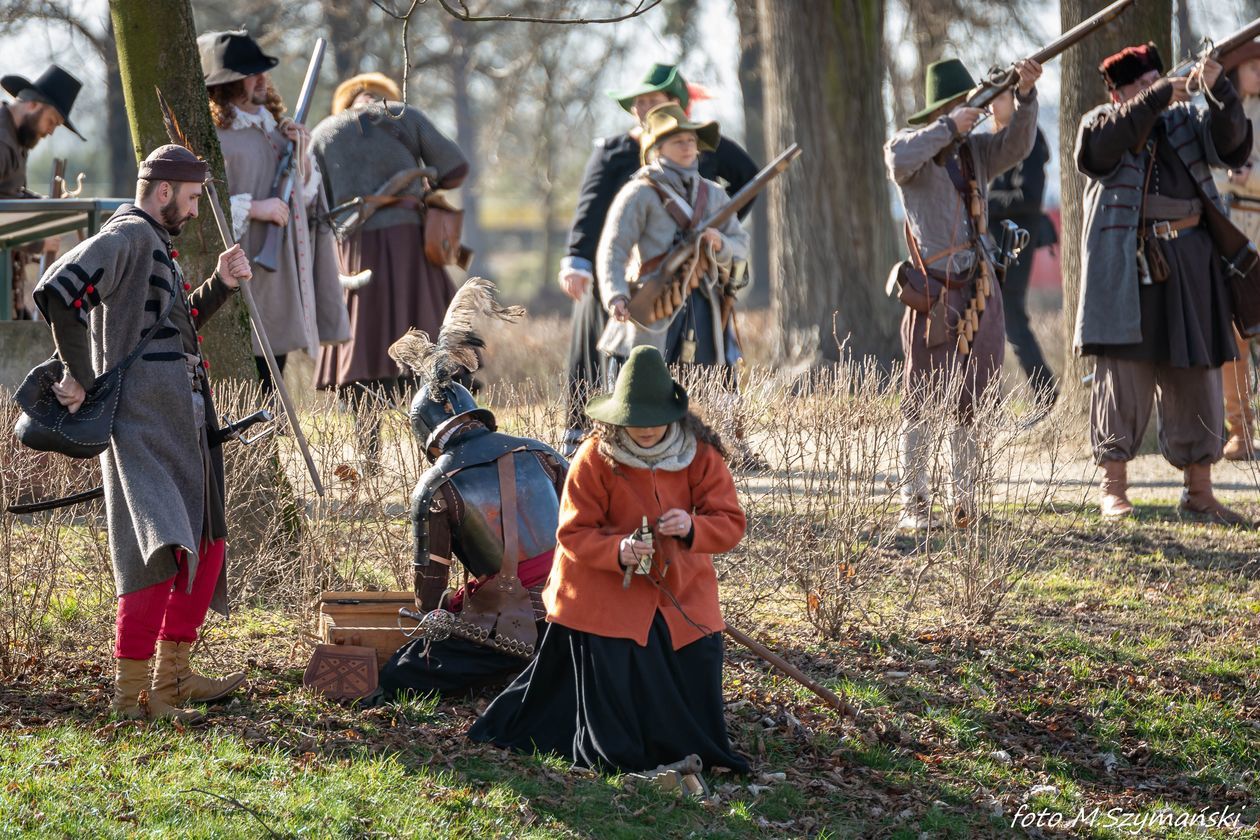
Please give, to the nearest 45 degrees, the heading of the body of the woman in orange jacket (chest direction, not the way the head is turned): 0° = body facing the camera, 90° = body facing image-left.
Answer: approximately 0°

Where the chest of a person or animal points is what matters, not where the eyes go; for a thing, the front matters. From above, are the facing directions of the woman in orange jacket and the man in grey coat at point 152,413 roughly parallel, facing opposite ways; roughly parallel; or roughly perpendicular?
roughly perpendicular

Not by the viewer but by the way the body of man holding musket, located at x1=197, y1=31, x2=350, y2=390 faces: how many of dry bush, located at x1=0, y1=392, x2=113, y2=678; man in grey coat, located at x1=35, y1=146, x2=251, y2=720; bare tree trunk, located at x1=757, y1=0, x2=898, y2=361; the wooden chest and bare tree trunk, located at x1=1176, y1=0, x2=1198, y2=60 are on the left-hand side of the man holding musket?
2

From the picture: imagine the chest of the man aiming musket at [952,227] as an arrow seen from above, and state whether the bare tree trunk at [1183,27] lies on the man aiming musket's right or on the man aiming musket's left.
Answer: on the man aiming musket's left

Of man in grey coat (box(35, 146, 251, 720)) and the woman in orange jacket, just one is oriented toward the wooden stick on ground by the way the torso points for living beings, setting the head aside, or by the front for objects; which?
the man in grey coat

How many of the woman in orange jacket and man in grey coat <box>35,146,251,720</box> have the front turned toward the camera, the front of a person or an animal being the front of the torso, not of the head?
1

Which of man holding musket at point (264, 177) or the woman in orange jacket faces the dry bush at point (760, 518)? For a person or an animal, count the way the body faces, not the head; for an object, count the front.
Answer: the man holding musket

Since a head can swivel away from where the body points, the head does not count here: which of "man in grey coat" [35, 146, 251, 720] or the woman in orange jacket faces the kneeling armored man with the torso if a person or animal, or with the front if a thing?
the man in grey coat

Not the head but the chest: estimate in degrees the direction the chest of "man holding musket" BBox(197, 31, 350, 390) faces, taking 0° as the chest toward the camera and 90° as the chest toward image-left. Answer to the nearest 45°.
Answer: approximately 315°

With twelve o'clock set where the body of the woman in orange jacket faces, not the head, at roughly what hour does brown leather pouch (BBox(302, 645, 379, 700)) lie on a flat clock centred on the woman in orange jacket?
The brown leather pouch is roughly at 4 o'clock from the woman in orange jacket.

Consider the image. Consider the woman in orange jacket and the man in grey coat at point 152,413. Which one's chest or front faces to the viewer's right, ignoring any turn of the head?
the man in grey coat

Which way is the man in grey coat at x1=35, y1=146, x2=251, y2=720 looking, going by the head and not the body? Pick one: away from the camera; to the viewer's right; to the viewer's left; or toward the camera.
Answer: to the viewer's right

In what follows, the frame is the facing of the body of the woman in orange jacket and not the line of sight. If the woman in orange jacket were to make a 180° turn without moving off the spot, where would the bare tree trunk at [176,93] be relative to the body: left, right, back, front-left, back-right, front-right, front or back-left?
front-left

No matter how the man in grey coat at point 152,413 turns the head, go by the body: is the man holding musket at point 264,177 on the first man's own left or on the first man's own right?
on the first man's own left

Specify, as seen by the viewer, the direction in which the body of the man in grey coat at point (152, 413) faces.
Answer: to the viewer's right
